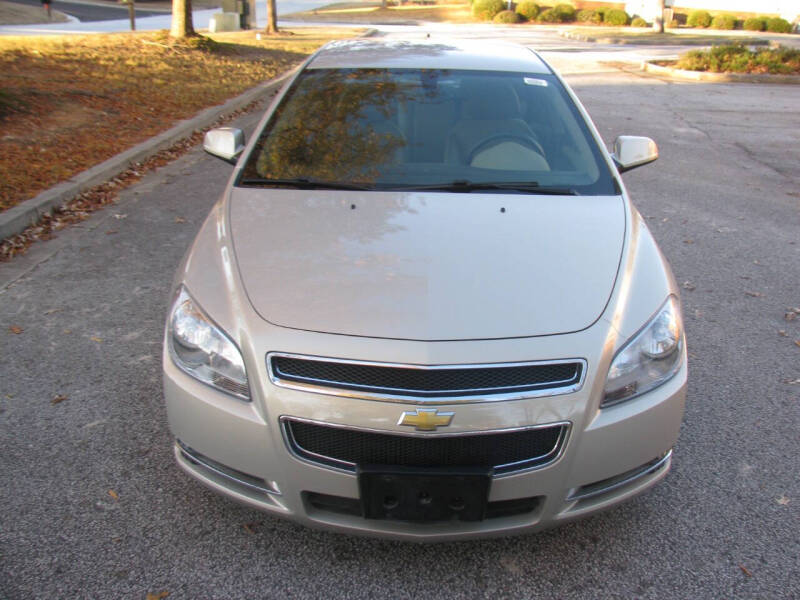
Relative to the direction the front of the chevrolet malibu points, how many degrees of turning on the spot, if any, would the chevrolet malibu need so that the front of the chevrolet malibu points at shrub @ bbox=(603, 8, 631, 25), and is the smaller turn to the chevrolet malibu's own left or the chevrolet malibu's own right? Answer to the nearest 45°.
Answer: approximately 180°

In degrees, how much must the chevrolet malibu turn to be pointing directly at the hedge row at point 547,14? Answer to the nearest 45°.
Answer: approximately 180°

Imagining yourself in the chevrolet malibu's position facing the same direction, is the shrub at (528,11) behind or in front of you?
behind

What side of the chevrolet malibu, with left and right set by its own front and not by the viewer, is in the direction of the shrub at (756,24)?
back

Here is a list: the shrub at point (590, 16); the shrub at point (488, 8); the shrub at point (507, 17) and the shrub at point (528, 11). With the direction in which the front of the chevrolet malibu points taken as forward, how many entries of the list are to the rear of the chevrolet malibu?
4

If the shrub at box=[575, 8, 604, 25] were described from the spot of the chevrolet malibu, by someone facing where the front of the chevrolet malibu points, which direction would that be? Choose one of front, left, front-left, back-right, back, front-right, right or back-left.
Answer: back

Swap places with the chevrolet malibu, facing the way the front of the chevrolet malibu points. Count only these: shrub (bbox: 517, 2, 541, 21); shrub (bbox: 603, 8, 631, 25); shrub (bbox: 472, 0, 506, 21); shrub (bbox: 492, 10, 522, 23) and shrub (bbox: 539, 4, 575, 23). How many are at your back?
5

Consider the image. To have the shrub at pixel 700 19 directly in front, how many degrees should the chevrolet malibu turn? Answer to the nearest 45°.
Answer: approximately 180°

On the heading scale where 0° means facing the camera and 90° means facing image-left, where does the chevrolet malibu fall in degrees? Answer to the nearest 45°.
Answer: approximately 0°

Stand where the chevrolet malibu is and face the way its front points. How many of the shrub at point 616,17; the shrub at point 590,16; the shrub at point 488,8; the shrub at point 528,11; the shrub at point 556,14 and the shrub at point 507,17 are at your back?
6

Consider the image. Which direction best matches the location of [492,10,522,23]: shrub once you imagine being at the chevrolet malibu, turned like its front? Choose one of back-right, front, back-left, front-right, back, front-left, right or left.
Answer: back
